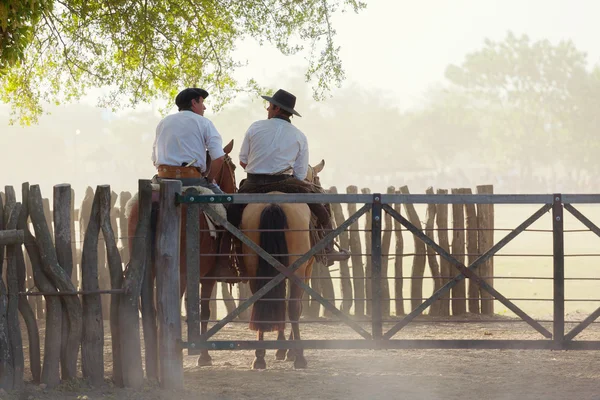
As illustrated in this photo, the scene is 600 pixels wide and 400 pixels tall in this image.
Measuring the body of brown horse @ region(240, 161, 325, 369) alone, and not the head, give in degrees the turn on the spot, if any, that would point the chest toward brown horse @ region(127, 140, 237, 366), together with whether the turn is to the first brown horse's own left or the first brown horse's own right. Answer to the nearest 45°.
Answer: approximately 45° to the first brown horse's own left

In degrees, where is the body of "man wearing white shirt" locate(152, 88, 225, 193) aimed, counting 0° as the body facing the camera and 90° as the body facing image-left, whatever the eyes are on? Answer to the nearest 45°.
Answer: approximately 225°

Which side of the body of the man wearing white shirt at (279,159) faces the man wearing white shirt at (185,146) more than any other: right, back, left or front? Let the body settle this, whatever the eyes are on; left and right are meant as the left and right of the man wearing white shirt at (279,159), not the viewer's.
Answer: left

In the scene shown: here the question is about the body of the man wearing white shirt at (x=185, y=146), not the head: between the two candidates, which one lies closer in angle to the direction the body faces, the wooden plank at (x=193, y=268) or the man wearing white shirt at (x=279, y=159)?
the man wearing white shirt

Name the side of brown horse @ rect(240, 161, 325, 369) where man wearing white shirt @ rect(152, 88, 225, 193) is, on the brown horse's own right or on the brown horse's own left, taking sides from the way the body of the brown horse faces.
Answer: on the brown horse's own left

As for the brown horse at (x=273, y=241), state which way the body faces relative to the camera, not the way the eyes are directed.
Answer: away from the camera

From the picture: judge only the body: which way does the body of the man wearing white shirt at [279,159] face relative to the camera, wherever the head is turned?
away from the camera

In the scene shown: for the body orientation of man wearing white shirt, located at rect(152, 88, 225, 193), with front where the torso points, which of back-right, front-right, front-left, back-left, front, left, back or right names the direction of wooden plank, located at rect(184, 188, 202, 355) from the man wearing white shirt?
back-right

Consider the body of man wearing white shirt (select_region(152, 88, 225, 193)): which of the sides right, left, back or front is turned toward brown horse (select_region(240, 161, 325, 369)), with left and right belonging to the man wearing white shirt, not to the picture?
right
